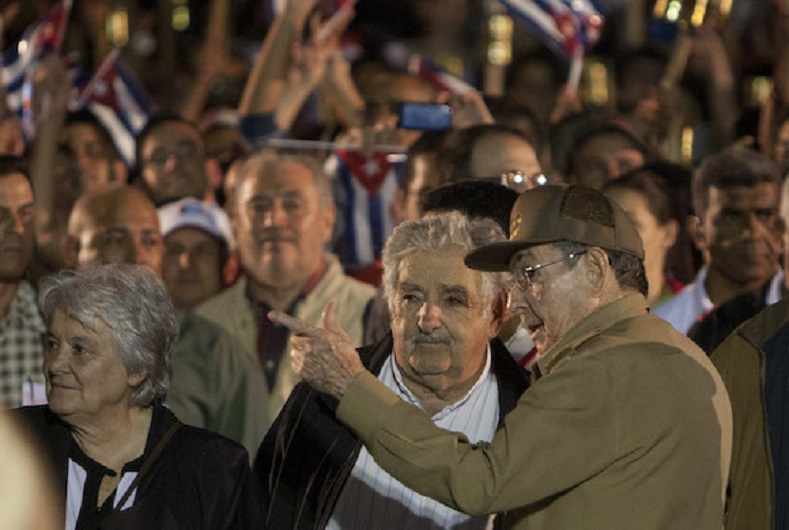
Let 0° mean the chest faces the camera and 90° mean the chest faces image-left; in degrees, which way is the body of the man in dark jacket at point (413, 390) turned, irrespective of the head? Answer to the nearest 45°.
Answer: approximately 0°

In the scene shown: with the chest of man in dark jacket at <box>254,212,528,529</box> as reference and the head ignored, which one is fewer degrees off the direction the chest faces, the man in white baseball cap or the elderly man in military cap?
the elderly man in military cap

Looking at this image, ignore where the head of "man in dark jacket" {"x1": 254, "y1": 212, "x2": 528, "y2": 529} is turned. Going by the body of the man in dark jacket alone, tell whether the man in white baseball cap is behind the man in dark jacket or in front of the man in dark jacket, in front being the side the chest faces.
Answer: behind

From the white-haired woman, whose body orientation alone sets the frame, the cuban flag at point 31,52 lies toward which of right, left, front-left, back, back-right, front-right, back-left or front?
back-right

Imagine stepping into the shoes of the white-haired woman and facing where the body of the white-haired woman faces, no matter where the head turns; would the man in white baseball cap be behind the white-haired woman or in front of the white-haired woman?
behind

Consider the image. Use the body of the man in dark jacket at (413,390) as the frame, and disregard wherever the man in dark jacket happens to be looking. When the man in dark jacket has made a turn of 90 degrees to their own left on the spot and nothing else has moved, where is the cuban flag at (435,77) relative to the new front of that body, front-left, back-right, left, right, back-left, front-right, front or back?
left

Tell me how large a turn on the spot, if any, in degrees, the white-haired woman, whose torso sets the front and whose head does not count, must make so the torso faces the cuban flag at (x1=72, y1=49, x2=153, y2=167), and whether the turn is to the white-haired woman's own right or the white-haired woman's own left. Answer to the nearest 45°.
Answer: approximately 135° to the white-haired woman's own right

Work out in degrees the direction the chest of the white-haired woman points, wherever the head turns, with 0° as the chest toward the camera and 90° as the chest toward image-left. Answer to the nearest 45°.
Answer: approximately 45°

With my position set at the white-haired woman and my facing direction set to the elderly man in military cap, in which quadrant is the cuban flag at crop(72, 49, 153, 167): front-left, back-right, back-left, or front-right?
back-left

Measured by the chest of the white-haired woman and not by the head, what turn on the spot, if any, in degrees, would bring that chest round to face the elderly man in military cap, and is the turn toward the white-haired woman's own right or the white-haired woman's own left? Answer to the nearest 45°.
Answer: approximately 90° to the white-haired woman's own left

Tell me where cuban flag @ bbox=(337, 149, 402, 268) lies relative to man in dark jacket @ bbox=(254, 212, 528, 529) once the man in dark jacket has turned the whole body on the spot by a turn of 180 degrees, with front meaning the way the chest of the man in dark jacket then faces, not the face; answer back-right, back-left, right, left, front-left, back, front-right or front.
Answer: front
